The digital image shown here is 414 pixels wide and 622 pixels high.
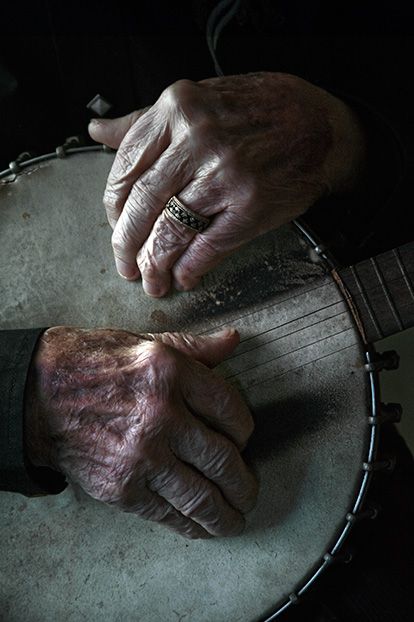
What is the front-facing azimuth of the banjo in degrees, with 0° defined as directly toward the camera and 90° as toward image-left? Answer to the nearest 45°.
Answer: approximately 0°
